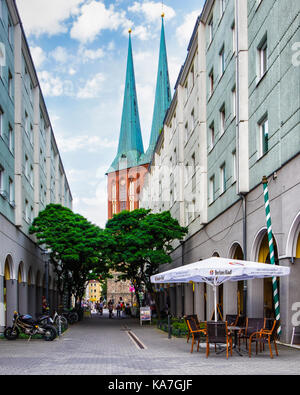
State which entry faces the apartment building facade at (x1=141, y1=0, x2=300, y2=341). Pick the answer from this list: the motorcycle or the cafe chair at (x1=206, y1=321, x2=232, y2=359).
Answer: the cafe chair

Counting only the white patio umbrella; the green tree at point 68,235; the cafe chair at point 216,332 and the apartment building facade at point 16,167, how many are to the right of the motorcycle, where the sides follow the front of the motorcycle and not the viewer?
2

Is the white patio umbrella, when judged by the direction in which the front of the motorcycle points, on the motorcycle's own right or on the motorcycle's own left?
on the motorcycle's own left

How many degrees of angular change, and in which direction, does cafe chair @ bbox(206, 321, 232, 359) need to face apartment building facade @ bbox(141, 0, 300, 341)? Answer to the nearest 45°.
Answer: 0° — it already faces it

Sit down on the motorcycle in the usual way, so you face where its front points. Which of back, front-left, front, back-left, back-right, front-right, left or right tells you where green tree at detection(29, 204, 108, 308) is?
right

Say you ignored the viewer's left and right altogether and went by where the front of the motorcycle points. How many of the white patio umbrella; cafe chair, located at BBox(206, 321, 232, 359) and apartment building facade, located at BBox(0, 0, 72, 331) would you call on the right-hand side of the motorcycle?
1

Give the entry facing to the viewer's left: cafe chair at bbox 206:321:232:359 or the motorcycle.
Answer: the motorcycle

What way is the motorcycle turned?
to the viewer's left
